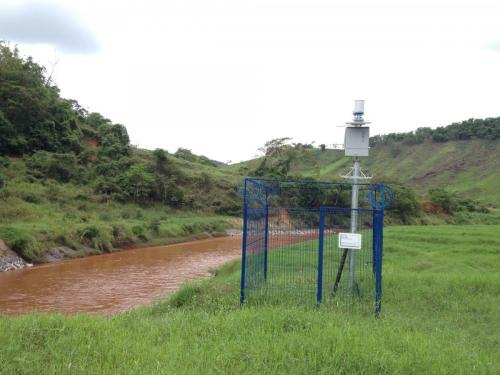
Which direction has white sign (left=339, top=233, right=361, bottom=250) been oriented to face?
toward the camera

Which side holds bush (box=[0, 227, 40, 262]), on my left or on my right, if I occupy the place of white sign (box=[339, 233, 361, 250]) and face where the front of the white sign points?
on my right

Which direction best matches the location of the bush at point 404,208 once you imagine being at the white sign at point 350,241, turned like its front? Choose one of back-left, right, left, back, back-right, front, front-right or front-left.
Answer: back

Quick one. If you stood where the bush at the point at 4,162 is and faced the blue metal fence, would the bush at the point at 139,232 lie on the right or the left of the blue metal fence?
left

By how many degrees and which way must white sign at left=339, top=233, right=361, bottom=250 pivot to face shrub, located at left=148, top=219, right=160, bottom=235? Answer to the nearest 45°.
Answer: approximately 135° to its right

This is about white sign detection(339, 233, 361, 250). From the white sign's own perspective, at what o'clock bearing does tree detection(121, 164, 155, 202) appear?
The tree is roughly at 5 o'clock from the white sign.

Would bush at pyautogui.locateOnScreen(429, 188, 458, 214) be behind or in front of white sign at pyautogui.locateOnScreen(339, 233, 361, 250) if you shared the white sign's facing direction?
behind

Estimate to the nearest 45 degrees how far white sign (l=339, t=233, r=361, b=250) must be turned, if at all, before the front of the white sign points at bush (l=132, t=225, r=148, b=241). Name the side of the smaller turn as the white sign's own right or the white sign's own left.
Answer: approximately 135° to the white sign's own right
